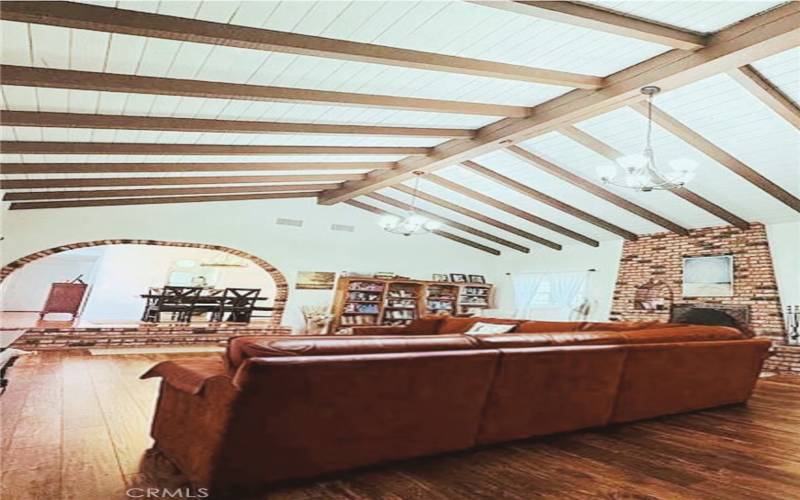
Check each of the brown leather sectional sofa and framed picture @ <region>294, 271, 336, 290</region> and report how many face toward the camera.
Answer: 1

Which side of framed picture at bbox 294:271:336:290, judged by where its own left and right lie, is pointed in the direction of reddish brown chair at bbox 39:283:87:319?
right

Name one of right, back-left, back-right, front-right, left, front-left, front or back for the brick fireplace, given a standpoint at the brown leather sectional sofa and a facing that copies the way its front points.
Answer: right

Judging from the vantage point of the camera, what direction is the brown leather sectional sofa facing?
facing away from the viewer and to the left of the viewer

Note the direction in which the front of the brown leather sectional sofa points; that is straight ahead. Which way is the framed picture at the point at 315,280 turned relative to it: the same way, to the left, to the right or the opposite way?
the opposite way

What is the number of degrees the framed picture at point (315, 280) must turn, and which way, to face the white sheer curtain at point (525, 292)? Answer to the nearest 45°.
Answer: approximately 90° to its left

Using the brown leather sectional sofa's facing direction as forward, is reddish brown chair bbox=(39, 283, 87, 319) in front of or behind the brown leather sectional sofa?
in front

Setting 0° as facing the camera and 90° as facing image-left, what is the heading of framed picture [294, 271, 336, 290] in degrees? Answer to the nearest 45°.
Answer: approximately 0°

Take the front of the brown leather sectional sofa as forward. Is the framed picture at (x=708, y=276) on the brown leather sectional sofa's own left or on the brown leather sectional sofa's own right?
on the brown leather sectional sofa's own right

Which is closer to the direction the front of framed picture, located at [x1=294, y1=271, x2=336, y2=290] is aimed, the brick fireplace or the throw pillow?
the throw pillow

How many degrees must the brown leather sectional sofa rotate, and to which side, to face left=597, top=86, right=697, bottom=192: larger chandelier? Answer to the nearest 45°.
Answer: approximately 90° to its right

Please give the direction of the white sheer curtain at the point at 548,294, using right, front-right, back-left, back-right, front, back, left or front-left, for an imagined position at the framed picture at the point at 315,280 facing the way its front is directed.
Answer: left

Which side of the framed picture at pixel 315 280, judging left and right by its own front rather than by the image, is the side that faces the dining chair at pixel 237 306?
right
